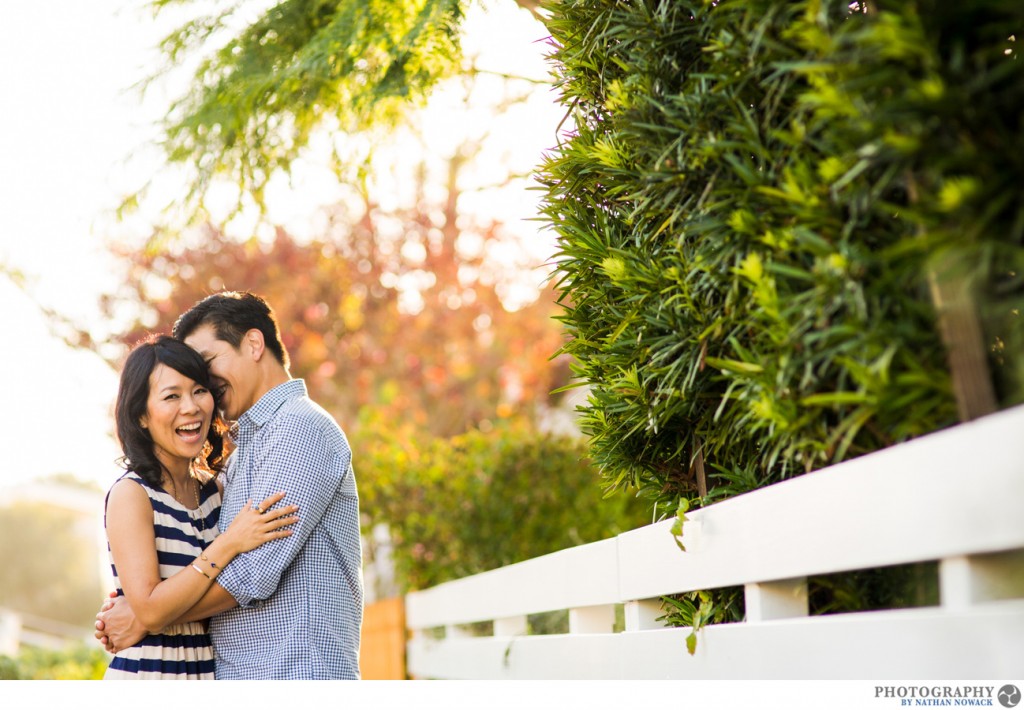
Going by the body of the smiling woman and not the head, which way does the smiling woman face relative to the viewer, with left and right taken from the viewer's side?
facing the viewer and to the right of the viewer

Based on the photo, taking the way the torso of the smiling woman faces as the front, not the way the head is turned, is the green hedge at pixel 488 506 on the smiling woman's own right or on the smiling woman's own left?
on the smiling woman's own left

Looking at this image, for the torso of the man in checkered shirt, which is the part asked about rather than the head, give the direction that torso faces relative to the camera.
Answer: to the viewer's left

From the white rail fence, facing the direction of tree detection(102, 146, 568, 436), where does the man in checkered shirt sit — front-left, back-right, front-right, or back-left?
front-left

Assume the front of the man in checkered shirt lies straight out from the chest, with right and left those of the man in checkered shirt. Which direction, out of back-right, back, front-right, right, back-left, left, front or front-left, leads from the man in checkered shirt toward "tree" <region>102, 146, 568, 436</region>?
right
